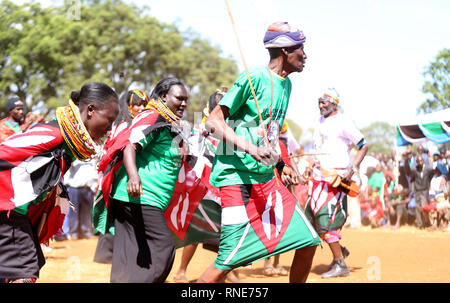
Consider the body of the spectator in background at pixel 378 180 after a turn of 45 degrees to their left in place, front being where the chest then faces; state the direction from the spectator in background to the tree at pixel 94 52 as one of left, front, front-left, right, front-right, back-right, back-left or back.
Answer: back

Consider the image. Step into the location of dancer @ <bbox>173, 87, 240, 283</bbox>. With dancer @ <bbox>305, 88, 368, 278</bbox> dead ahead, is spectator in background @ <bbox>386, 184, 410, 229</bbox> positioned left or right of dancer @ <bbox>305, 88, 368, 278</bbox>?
left

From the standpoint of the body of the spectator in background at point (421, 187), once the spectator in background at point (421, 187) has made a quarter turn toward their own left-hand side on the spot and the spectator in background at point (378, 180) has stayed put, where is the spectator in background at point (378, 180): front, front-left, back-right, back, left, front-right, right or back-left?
back-left

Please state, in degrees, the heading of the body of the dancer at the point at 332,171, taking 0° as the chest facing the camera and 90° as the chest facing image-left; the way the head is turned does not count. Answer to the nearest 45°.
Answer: approximately 45°

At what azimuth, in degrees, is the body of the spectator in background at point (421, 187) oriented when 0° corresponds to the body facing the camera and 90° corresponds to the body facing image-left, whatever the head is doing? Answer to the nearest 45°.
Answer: approximately 0°

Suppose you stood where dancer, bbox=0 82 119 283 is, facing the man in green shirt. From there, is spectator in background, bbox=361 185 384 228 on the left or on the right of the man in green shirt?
left

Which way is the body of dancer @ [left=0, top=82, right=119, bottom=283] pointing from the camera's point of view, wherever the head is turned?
to the viewer's right
